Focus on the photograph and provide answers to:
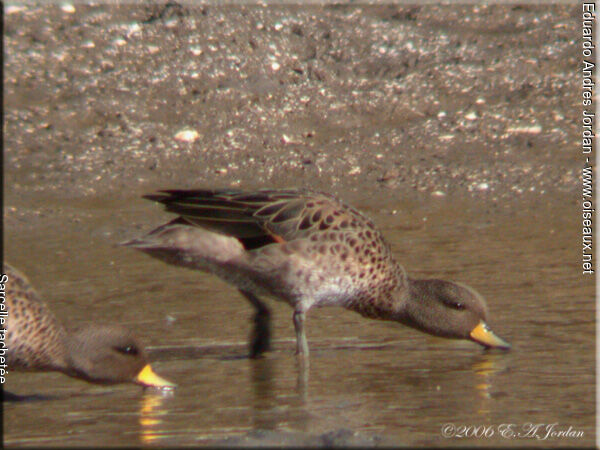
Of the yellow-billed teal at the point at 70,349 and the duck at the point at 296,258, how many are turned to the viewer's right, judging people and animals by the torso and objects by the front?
2

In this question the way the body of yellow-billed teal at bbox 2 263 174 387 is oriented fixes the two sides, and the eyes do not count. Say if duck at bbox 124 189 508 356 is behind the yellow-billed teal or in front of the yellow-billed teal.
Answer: in front

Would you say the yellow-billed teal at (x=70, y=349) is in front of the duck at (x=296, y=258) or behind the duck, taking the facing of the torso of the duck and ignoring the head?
behind

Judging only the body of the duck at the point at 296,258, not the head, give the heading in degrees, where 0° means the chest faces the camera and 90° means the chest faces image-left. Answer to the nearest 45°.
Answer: approximately 270°

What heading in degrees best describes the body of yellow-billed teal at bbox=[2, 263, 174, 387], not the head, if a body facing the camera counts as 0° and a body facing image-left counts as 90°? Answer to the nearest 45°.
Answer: approximately 270°
